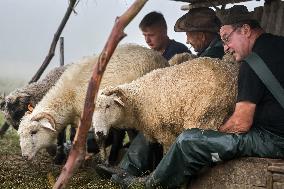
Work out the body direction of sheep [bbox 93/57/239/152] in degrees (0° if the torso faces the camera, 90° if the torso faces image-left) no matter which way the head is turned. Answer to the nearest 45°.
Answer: approximately 90°

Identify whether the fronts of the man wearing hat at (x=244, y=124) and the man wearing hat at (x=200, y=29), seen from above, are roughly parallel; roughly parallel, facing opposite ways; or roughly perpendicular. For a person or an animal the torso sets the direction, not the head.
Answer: roughly parallel

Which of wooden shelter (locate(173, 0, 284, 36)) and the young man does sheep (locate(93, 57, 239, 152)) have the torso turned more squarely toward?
the young man

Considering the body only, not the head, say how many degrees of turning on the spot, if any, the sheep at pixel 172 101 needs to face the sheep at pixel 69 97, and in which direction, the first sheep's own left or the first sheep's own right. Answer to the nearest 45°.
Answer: approximately 45° to the first sheep's own right

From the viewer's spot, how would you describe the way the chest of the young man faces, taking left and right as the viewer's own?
facing the viewer and to the left of the viewer

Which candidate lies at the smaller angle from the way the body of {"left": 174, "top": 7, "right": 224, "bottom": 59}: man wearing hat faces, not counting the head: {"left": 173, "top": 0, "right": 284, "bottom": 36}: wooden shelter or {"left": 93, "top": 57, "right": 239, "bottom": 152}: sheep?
the sheep

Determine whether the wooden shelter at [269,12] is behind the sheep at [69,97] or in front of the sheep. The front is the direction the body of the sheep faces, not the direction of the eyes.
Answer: behind

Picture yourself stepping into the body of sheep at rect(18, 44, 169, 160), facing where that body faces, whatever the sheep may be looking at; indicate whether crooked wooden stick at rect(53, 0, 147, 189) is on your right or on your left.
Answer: on your left

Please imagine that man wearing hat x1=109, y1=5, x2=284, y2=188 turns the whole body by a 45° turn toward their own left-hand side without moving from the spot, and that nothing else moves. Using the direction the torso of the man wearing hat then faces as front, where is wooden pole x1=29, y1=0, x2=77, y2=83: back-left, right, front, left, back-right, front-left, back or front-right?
right

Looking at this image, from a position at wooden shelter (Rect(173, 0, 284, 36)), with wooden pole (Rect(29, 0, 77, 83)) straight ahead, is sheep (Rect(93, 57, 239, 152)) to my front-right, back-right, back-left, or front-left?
front-left

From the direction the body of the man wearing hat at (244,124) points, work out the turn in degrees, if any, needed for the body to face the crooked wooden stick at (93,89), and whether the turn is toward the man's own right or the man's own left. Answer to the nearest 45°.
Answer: approximately 45° to the man's own left

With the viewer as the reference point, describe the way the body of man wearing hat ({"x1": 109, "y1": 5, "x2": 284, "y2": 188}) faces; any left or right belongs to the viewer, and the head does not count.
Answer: facing to the left of the viewer

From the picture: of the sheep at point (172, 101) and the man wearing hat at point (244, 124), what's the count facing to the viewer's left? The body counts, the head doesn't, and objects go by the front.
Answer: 2

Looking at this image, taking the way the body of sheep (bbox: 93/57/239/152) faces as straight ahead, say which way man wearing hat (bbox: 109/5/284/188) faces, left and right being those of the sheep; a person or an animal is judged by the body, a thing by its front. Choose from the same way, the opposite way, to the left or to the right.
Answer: the same way

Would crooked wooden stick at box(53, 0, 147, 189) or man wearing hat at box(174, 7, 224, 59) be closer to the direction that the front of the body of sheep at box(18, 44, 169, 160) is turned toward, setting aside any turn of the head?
the crooked wooden stick
